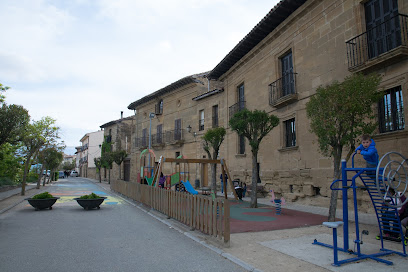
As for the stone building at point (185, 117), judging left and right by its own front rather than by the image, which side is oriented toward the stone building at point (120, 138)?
right

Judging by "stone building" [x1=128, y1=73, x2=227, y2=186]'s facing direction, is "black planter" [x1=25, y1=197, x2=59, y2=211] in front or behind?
in front

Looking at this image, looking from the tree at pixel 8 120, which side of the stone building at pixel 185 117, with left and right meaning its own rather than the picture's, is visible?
front

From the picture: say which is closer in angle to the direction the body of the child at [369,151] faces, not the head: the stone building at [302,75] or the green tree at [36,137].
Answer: the green tree

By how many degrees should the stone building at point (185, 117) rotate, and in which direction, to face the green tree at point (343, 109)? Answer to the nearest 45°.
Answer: approximately 45° to its left

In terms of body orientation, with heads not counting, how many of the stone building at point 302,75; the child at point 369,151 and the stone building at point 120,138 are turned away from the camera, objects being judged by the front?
0

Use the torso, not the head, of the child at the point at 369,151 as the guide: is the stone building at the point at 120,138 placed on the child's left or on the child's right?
on the child's right

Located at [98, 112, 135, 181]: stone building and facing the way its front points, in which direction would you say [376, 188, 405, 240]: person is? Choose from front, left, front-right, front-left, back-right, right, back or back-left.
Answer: front-left

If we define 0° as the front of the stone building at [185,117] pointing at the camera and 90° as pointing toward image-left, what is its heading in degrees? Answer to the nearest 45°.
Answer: approximately 45°

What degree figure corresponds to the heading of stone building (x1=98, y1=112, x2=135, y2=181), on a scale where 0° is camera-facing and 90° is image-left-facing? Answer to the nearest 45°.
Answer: approximately 45°

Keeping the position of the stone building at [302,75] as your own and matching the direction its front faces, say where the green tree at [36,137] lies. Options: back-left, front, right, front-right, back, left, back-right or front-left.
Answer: front-right

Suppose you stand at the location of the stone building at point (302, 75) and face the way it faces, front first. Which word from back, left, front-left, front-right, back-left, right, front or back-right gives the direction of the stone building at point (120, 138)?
right

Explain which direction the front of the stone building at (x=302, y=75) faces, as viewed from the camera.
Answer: facing the viewer and to the left of the viewer

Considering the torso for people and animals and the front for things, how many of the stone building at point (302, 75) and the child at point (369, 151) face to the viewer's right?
0
